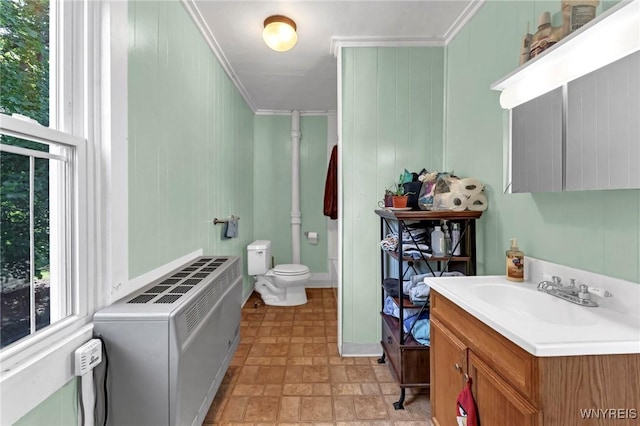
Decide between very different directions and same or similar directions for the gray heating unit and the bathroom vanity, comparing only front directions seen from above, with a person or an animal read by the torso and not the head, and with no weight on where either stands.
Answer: very different directions

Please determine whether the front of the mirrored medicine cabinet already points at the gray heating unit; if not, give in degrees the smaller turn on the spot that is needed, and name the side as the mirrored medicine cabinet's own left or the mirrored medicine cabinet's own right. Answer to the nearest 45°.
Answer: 0° — it already faces it

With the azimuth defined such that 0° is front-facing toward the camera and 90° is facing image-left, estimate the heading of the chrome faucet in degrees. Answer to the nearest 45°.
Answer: approximately 45°

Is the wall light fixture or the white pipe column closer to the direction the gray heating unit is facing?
the wall light fixture
